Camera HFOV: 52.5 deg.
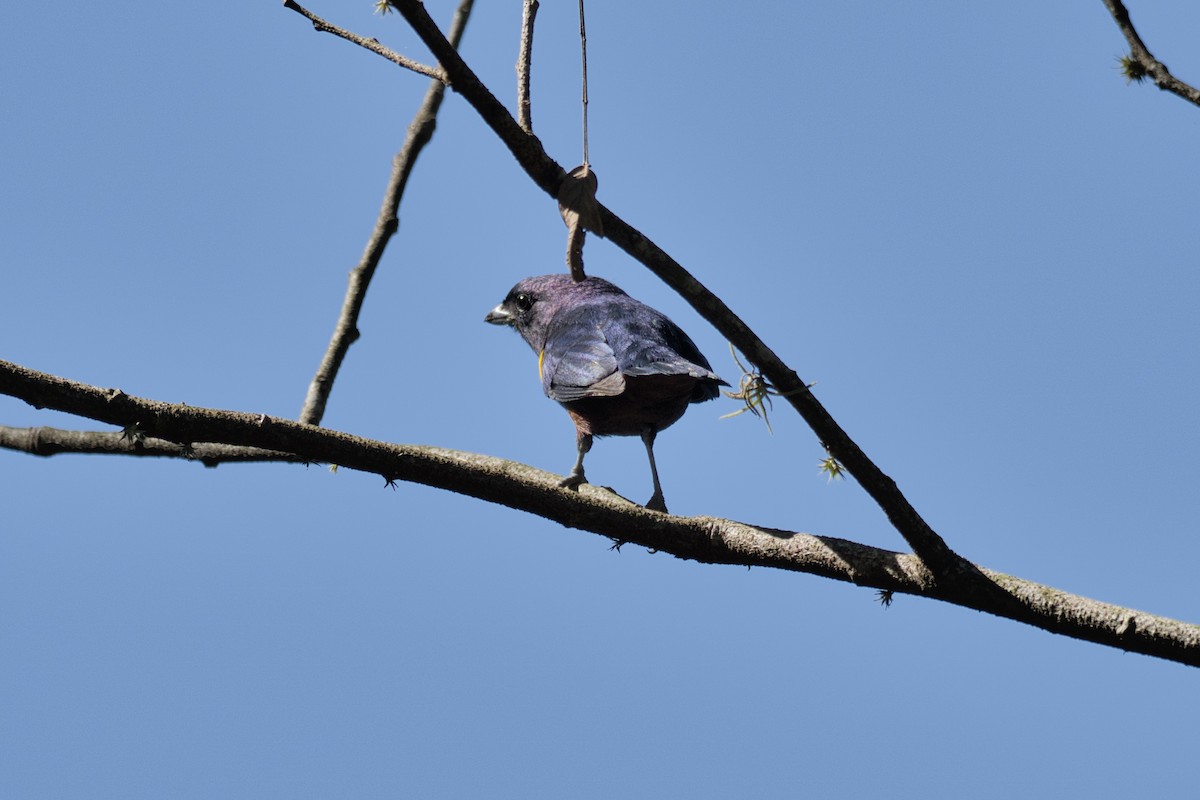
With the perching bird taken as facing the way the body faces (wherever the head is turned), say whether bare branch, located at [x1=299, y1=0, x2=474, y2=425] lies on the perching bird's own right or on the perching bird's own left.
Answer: on the perching bird's own left

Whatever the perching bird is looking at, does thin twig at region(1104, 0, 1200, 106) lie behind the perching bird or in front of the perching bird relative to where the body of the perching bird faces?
behind

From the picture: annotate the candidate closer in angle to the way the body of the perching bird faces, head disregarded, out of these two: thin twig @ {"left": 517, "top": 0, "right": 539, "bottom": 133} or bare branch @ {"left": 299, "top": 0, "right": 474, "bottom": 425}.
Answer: the bare branch

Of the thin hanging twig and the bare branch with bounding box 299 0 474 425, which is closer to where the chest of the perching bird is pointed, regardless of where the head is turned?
the bare branch

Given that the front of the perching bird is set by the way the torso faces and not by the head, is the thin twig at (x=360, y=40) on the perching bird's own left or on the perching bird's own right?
on the perching bird's own left

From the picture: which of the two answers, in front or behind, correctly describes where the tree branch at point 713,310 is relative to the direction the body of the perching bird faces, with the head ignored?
behind

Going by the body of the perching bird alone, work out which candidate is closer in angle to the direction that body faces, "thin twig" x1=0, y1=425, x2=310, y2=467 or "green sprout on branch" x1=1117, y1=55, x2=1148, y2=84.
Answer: the thin twig

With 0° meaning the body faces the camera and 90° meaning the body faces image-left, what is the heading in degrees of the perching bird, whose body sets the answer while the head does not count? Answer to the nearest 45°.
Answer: approximately 135°
